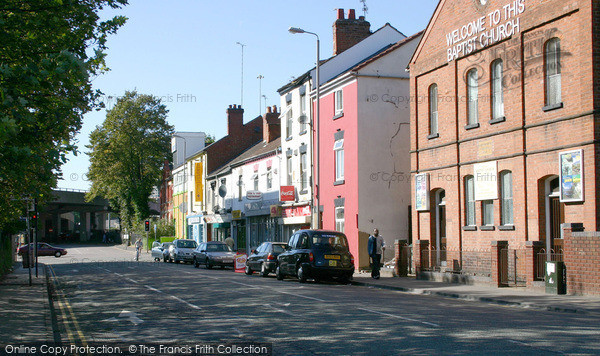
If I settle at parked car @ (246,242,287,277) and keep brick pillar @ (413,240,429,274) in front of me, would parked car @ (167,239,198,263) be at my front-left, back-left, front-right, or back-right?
back-left

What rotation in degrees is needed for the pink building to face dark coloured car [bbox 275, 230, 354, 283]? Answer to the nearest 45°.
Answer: approximately 45° to its left

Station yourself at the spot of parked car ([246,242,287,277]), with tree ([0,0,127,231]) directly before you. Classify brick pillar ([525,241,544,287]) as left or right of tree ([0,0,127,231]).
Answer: left

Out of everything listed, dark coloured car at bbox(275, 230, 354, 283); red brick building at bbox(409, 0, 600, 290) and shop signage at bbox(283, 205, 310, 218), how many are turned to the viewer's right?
0

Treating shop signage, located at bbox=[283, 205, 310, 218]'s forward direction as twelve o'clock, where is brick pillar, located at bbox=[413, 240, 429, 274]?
The brick pillar is roughly at 10 o'clock from the shop signage.

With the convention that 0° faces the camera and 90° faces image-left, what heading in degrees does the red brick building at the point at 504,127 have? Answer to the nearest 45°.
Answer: approximately 45°
